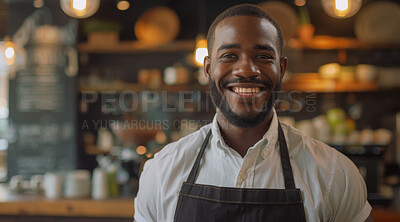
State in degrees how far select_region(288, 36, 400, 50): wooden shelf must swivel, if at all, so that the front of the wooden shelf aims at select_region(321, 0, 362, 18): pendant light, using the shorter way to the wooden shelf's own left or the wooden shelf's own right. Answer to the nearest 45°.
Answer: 0° — it already faces it

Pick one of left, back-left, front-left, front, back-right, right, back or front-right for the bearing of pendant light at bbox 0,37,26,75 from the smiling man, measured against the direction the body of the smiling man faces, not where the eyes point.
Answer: back-right

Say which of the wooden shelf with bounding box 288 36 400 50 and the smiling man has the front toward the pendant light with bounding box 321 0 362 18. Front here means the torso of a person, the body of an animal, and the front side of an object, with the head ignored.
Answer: the wooden shelf

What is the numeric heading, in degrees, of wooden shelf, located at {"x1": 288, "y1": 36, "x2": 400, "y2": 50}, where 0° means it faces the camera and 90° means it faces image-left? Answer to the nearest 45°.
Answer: approximately 0°

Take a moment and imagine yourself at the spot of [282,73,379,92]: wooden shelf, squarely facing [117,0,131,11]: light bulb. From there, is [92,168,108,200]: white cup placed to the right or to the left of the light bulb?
left

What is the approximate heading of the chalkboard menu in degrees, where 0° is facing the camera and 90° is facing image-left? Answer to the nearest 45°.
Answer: approximately 0°

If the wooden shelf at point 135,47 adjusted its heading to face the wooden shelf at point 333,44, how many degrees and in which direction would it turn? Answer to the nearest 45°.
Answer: approximately 90° to its left

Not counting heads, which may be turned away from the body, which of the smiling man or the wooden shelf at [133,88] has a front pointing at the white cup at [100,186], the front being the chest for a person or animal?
the wooden shelf

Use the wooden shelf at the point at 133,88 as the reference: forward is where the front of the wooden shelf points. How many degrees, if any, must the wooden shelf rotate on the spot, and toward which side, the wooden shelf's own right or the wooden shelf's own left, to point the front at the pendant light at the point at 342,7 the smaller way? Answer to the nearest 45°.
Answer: approximately 45° to the wooden shelf's own left

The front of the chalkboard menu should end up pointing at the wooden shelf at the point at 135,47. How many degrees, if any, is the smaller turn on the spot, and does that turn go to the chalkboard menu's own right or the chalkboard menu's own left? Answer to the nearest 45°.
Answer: approximately 90° to the chalkboard menu's own left
